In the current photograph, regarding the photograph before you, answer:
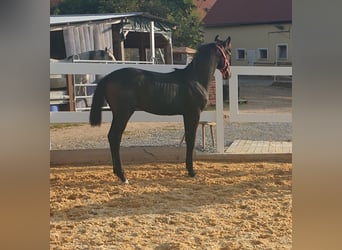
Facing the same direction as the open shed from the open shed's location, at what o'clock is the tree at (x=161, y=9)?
The tree is roughly at 8 o'clock from the open shed.

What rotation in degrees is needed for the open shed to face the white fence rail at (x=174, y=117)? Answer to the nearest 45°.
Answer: approximately 45° to its right

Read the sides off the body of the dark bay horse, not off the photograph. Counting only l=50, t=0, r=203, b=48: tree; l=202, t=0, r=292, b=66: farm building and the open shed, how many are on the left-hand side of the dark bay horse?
3

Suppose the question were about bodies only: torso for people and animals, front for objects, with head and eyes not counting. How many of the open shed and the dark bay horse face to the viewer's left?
0

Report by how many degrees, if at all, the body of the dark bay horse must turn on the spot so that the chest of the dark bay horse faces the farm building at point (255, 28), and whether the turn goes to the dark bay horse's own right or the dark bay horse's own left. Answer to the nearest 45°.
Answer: approximately 90° to the dark bay horse's own left

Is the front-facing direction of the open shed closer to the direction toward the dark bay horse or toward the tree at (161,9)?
the dark bay horse

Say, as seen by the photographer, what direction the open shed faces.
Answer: facing the viewer and to the right of the viewer

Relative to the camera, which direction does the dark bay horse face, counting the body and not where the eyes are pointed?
to the viewer's right

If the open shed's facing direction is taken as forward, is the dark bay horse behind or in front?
in front

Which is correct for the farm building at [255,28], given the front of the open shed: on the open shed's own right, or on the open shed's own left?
on the open shed's own left
